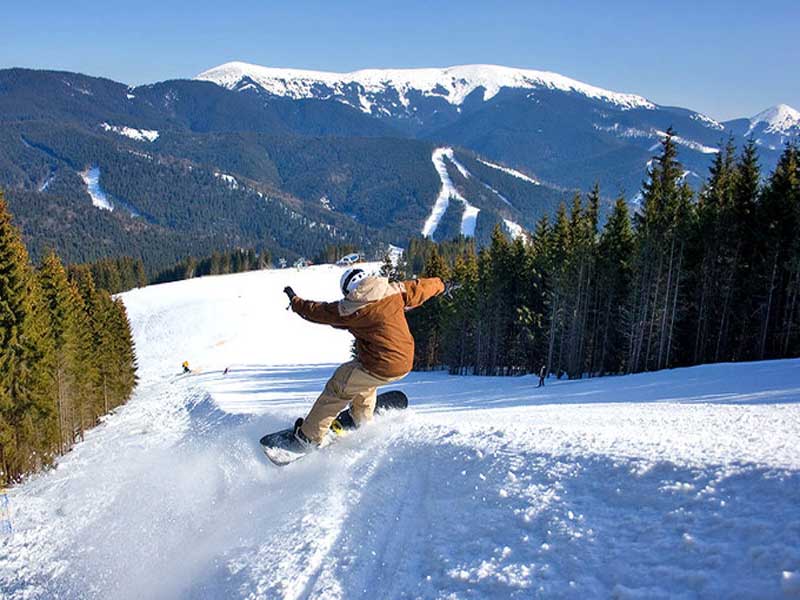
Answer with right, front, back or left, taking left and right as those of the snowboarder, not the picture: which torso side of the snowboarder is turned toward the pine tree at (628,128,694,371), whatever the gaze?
right

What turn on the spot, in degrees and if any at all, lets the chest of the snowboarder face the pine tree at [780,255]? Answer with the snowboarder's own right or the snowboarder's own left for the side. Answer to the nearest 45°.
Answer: approximately 90° to the snowboarder's own right

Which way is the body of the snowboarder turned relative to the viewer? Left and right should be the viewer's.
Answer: facing away from the viewer and to the left of the viewer

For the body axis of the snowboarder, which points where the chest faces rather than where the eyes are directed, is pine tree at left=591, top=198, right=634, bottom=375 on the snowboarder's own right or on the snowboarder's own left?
on the snowboarder's own right
